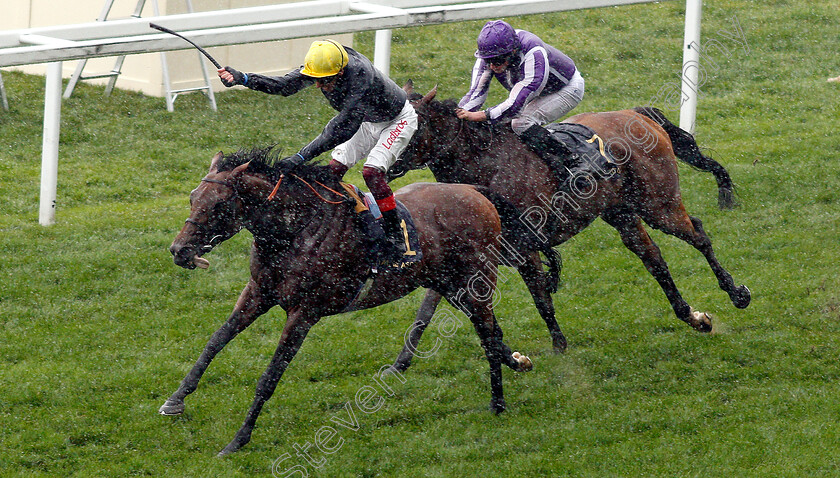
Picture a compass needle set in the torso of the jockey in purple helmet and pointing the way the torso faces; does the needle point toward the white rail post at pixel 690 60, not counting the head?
no

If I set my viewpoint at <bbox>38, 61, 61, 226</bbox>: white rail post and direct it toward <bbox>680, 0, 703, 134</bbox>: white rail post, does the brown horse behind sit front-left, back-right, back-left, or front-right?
front-right

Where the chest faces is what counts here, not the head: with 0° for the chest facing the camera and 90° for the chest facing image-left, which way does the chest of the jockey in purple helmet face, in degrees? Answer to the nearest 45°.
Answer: approximately 45°

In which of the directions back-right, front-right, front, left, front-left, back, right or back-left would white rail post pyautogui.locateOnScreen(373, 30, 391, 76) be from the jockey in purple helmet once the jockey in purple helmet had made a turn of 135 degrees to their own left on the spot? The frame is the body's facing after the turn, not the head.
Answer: back-left

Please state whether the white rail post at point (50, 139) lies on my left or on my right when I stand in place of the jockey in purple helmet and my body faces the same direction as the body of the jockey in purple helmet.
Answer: on my right

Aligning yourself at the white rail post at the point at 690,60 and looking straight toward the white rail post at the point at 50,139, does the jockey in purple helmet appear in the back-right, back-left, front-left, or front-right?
front-left

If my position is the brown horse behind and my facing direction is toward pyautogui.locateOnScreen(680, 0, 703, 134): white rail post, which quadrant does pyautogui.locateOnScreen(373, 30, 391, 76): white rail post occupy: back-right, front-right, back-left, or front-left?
front-left
